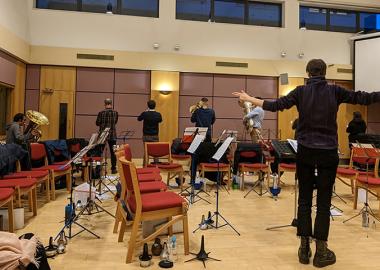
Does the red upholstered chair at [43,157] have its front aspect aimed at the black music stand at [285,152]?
yes

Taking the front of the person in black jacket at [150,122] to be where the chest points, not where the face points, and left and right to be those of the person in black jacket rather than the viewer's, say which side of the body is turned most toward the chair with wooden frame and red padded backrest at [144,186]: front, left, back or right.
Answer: back

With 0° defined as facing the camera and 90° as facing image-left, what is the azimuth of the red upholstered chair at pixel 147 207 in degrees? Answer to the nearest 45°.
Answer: approximately 270°

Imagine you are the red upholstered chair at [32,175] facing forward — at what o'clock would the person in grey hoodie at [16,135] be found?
The person in grey hoodie is roughly at 7 o'clock from the red upholstered chair.

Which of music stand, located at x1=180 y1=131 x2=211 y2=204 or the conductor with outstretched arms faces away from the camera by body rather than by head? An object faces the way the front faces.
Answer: the conductor with outstretched arms

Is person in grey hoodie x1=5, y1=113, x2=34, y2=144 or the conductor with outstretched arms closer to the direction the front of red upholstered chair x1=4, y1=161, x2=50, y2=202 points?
the conductor with outstretched arms

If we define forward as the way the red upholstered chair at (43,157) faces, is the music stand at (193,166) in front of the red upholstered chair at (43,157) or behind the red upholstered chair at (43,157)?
in front

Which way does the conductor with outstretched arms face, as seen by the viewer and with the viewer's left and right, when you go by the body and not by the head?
facing away from the viewer

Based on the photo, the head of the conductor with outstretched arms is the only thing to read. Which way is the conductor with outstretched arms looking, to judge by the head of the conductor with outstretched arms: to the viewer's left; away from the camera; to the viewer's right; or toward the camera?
away from the camera

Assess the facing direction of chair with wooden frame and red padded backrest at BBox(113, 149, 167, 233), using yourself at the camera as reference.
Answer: facing to the right of the viewer

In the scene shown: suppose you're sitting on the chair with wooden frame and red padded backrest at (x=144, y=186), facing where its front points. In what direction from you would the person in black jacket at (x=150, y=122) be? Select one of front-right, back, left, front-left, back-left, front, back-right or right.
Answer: left

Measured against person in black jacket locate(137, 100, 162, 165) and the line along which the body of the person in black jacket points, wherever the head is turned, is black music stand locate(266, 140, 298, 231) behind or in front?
behind

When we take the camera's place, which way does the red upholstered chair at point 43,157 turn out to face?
facing the viewer and to the right of the viewer
